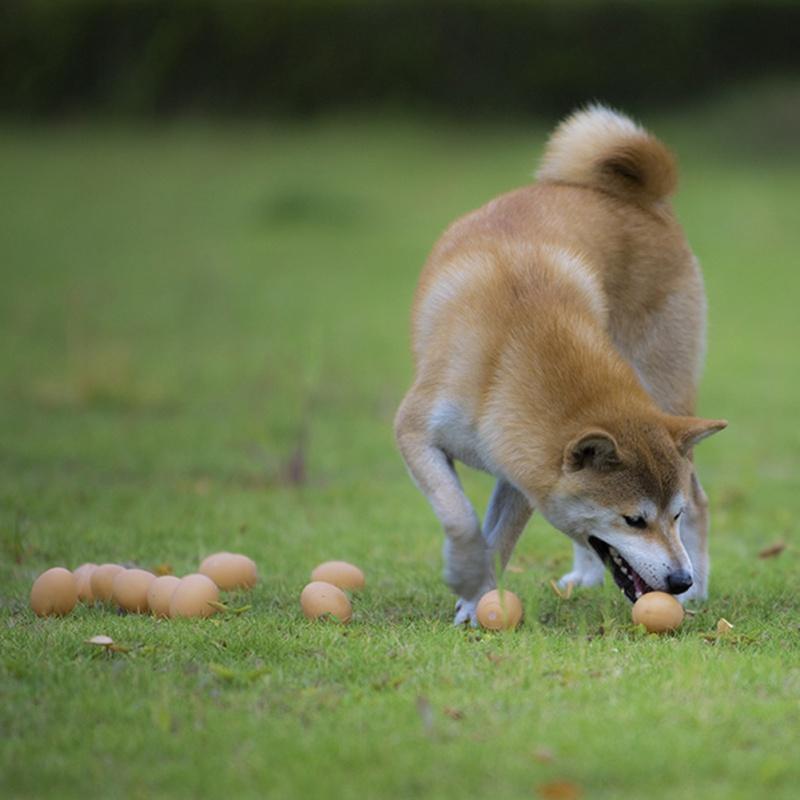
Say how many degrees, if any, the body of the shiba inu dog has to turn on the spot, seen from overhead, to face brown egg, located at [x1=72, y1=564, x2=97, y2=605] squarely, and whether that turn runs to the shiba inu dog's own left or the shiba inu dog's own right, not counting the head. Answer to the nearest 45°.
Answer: approximately 90° to the shiba inu dog's own right

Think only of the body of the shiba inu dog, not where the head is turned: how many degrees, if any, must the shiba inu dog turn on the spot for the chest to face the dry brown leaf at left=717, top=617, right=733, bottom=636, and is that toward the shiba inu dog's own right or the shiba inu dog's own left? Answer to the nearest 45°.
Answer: approximately 45° to the shiba inu dog's own left

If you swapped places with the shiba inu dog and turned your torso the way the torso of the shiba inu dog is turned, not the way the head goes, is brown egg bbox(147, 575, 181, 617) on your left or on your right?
on your right

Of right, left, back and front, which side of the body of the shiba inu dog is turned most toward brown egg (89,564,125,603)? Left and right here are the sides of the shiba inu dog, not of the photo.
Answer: right

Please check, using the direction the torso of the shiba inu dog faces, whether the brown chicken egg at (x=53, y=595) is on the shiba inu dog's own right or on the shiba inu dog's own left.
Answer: on the shiba inu dog's own right

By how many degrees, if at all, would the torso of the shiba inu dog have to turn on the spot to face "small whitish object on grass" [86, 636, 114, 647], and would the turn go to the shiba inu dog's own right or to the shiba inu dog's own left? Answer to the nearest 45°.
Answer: approximately 45° to the shiba inu dog's own right

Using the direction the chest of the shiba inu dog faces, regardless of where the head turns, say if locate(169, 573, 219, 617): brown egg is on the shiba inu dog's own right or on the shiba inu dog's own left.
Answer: on the shiba inu dog's own right

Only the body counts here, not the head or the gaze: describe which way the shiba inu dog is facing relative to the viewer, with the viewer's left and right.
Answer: facing the viewer

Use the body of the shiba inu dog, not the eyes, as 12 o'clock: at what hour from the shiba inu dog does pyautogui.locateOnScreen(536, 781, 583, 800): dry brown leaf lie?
The dry brown leaf is roughly at 12 o'clock from the shiba inu dog.
